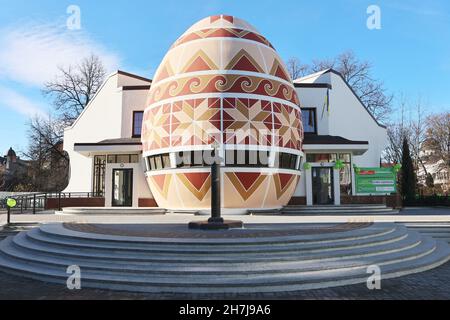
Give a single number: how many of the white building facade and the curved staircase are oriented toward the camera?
2

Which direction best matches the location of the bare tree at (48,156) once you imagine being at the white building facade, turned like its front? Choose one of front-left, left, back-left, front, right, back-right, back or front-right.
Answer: back-right

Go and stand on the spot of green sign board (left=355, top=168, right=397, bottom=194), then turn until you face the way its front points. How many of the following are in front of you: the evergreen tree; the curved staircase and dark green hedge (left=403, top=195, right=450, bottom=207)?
1

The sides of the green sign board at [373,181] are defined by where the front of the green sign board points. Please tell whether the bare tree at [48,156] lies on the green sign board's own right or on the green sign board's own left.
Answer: on the green sign board's own right

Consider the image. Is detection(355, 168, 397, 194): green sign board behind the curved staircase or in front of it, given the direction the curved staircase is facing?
behind

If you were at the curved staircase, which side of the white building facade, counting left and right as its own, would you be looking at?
front

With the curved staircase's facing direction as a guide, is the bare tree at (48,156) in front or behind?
behind

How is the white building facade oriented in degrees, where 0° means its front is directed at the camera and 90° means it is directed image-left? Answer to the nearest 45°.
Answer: approximately 0°

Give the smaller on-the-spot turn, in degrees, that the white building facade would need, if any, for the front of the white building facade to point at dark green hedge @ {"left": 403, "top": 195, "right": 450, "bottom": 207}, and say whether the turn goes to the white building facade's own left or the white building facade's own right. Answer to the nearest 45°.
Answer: approximately 90° to the white building facade's own left
